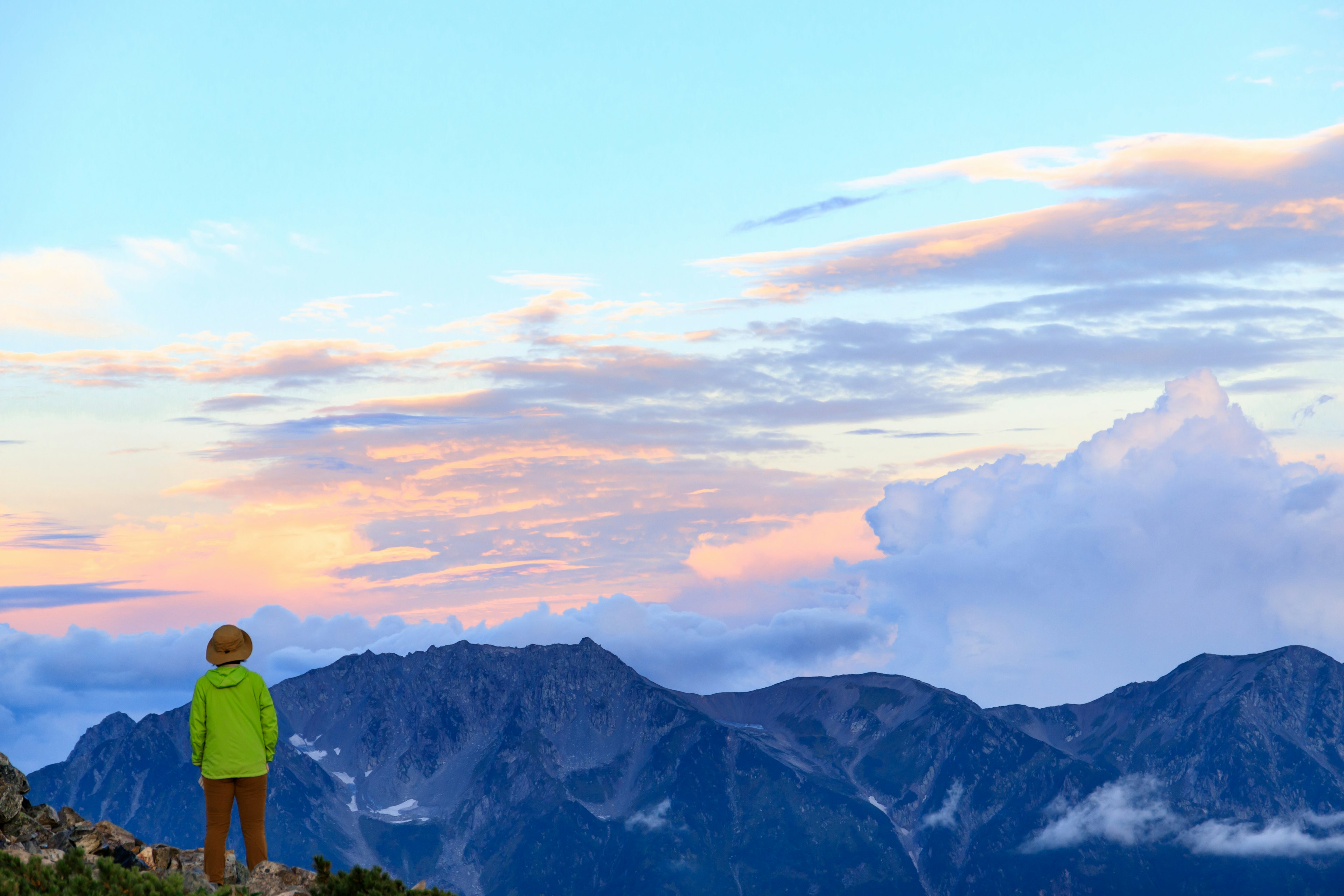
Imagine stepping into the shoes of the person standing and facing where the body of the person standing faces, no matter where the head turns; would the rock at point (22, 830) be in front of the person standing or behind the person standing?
in front

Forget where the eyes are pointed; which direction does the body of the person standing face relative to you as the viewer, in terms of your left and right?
facing away from the viewer

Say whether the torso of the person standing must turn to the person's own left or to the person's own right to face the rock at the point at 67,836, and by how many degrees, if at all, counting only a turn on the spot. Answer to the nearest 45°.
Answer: approximately 45° to the person's own left

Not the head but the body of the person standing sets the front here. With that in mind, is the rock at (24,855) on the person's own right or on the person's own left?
on the person's own left

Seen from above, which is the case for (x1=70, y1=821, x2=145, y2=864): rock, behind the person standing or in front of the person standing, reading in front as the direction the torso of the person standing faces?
in front

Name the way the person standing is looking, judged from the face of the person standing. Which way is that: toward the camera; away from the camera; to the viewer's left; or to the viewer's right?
away from the camera

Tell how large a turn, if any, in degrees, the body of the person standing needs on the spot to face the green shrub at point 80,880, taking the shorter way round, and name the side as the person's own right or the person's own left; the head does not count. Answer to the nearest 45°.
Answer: approximately 90° to the person's own left

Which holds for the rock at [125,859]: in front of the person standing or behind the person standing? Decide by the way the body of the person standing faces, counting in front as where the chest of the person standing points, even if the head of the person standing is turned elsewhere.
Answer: in front
